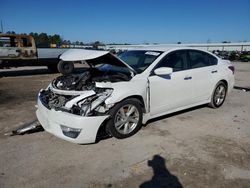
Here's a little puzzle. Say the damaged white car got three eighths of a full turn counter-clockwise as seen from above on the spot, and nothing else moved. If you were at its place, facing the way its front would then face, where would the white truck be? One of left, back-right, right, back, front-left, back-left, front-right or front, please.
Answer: back-left

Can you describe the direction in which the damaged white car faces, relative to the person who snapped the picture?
facing the viewer and to the left of the viewer

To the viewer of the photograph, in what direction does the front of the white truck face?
facing to the left of the viewer

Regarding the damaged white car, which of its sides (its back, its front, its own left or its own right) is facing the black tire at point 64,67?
right
